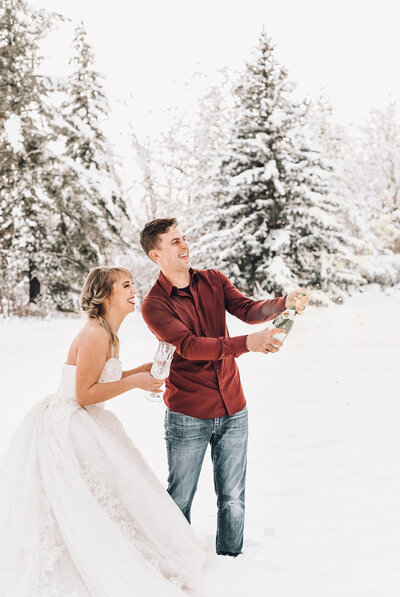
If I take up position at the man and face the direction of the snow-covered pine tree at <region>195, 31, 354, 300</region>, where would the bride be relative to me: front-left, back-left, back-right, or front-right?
back-left

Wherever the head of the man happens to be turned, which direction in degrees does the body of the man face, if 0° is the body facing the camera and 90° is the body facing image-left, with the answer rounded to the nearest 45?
approximately 315°

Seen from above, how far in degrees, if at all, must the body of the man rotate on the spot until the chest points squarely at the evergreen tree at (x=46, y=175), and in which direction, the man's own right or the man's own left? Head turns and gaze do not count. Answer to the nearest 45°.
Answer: approximately 135° to the man's own left

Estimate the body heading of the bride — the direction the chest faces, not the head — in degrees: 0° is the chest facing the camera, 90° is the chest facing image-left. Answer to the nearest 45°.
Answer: approximately 270°

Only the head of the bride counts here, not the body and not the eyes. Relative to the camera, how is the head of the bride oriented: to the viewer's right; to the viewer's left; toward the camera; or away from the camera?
to the viewer's right

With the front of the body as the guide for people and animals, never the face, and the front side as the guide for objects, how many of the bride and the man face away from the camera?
0

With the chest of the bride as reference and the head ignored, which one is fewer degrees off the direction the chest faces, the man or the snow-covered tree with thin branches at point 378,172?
the man
